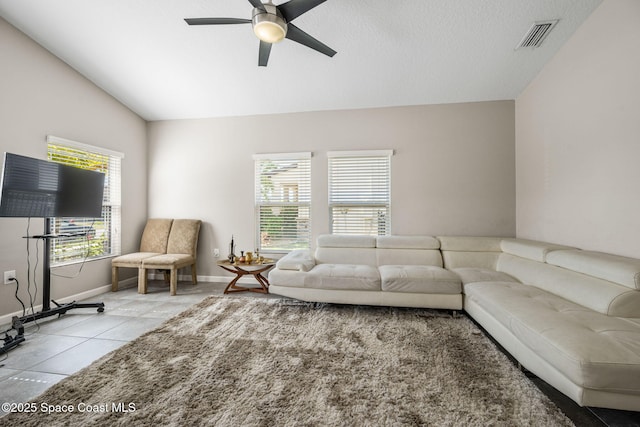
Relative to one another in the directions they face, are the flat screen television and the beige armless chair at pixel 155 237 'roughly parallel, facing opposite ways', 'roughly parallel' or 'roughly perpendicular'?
roughly perpendicular

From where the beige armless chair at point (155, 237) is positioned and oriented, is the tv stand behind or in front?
in front

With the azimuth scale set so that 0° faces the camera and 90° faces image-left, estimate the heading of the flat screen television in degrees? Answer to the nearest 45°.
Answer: approximately 315°

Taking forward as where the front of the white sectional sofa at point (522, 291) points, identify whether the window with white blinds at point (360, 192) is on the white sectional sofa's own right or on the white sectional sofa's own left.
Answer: on the white sectional sofa's own right

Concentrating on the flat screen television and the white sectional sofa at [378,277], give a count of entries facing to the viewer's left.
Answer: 0

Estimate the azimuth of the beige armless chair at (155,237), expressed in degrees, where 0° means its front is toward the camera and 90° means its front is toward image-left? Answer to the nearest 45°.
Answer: approximately 45°

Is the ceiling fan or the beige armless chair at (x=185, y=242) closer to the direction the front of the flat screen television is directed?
the ceiling fan

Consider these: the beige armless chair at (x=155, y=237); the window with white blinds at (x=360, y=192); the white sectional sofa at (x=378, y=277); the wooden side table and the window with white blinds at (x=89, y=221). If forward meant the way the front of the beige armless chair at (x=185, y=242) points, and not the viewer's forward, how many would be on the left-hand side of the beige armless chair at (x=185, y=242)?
3

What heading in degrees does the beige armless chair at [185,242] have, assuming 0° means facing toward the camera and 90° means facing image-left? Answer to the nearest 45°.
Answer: approximately 45°

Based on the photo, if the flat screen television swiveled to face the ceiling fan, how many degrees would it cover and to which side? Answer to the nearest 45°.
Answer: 0° — it already faces it

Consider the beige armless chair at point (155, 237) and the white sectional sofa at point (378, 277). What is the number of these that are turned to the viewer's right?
0
